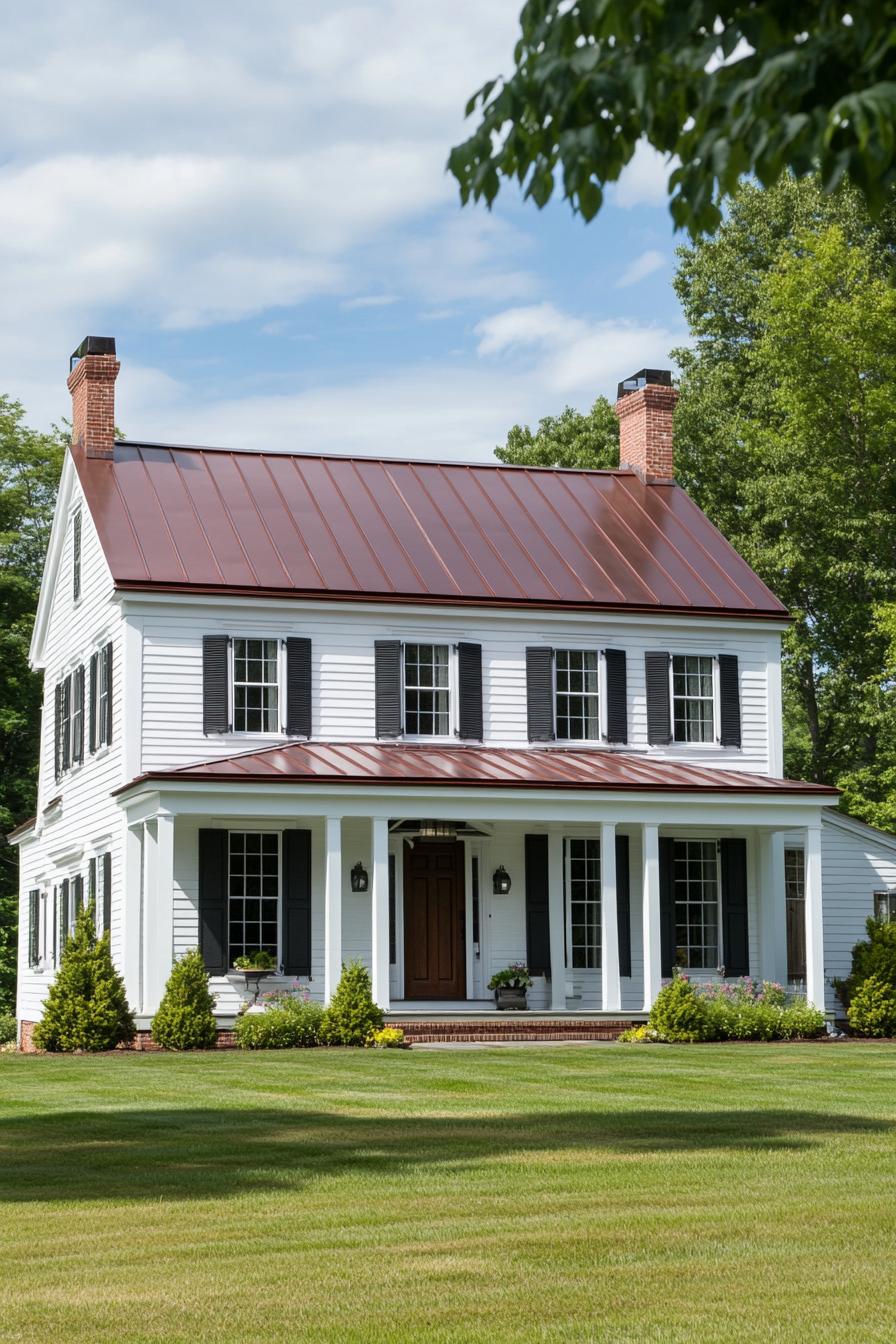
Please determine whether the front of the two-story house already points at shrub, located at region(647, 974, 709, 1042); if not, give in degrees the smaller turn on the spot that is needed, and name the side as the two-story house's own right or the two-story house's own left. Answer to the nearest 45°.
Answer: approximately 45° to the two-story house's own left

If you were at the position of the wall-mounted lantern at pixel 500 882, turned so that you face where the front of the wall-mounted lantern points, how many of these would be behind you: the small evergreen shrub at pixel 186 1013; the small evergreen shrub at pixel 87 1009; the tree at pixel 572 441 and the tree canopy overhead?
1

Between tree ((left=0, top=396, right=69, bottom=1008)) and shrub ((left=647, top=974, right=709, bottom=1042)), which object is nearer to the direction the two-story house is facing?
the shrub

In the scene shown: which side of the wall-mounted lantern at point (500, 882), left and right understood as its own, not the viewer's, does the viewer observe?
front

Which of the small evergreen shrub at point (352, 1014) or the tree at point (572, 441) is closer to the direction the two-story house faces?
the small evergreen shrub

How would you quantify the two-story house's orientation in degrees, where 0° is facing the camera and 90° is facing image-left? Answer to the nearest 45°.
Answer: approximately 0°

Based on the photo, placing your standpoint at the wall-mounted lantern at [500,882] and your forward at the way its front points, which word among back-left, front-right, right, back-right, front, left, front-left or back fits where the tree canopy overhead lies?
front

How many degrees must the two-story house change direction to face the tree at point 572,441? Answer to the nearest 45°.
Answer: approximately 180°

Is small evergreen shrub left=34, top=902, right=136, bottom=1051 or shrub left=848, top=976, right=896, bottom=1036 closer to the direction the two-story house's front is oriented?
the small evergreen shrub

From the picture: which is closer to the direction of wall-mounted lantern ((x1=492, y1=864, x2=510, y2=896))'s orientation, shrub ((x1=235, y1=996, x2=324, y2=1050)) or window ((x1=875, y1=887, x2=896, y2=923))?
the shrub

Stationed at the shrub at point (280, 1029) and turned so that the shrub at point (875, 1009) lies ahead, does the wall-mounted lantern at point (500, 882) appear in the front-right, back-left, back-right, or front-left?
front-left

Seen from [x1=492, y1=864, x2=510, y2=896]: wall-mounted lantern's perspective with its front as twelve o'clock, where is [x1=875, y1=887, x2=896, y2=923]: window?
The window is roughly at 8 o'clock from the wall-mounted lantern.

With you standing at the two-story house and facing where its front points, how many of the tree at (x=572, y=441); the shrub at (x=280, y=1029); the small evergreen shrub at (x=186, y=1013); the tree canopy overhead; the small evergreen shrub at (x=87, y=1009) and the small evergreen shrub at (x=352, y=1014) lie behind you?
1

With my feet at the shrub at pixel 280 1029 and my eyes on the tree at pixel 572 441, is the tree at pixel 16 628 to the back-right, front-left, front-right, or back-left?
front-left
